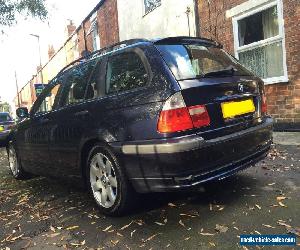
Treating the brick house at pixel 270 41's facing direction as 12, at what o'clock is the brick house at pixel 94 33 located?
the brick house at pixel 94 33 is roughly at 3 o'clock from the brick house at pixel 270 41.

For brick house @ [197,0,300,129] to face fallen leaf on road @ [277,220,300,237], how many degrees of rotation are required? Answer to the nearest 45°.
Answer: approximately 45° to its left

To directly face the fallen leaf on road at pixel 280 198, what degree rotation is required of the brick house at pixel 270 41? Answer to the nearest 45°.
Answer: approximately 45° to its left

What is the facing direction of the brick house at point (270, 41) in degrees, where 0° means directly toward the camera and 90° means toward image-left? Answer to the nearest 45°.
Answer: approximately 45°

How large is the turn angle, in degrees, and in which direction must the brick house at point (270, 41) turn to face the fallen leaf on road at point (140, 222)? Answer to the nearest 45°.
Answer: approximately 45° to its left

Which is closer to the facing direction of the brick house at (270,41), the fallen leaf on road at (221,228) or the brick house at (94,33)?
the fallen leaf on road
